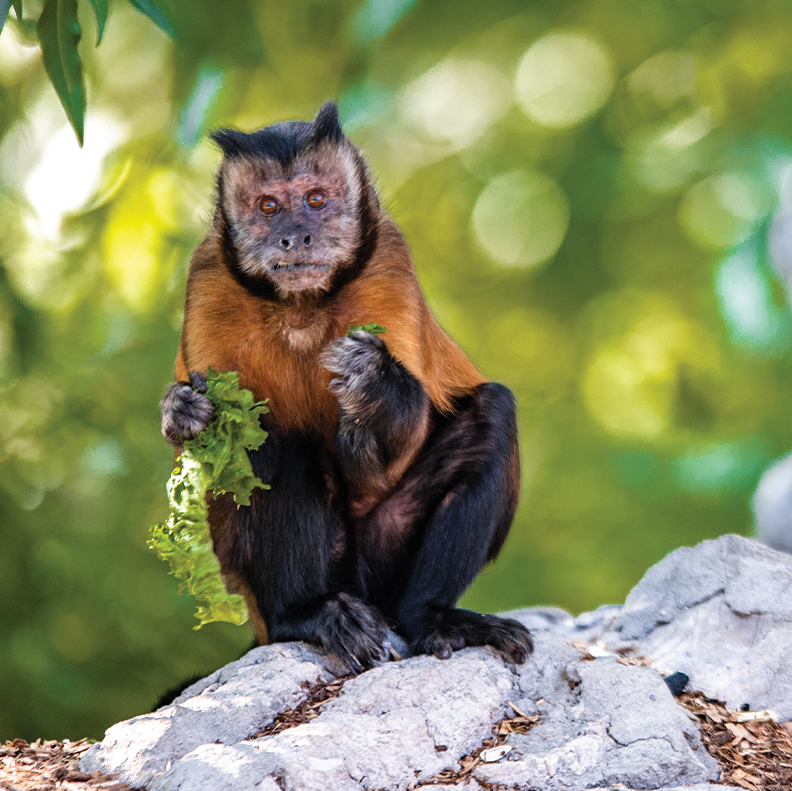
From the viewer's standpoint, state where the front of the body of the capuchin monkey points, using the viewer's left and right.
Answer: facing the viewer

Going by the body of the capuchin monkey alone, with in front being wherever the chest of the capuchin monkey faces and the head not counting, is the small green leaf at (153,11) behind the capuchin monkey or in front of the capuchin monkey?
in front

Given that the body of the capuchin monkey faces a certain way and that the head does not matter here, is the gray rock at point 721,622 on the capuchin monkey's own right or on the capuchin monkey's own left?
on the capuchin monkey's own left
